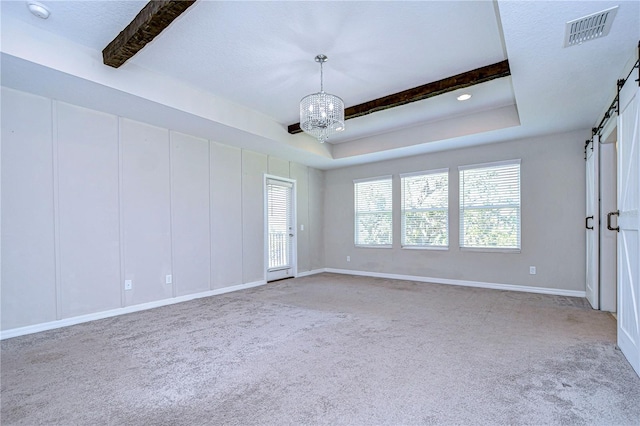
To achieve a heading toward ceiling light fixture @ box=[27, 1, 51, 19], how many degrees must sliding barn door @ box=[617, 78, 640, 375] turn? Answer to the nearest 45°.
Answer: approximately 45° to its left

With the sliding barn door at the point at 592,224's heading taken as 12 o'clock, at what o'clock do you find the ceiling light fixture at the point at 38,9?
The ceiling light fixture is roughly at 10 o'clock from the sliding barn door.

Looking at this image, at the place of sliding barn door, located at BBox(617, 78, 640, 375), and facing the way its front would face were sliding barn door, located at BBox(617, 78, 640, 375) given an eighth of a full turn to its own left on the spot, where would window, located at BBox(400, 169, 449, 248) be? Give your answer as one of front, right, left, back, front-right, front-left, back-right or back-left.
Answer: right

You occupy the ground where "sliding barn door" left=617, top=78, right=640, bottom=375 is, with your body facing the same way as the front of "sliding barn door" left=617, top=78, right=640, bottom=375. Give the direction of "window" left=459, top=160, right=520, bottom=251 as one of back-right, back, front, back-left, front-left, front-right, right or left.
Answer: front-right

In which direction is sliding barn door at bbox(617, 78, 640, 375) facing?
to the viewer's left

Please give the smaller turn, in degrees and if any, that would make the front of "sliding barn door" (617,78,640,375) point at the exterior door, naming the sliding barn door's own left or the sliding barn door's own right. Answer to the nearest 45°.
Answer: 0° — it already faces it

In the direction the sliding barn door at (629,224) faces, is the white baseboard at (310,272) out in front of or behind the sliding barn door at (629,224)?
in front

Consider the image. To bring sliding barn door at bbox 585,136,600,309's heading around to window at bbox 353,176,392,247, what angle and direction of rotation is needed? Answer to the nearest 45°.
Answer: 0° — it already faces it

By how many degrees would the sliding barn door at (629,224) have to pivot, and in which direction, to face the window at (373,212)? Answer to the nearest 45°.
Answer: approximately 45° to its right

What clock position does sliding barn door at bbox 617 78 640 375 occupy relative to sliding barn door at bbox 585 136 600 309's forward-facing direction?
sliding barn door at bbox 617 78 640 375 is roughly at 9 o'clock from sliding barn door at bbox 585 136 600 309.

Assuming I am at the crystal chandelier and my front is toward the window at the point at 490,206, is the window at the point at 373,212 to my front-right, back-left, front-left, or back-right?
front-left

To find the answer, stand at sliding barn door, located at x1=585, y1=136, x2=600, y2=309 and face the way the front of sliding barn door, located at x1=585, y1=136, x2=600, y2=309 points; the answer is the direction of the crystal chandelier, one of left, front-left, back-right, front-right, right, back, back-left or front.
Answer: front-left

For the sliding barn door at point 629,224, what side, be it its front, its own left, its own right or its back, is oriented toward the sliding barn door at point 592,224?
right

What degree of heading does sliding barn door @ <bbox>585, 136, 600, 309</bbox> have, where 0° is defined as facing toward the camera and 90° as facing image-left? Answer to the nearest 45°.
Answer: approximately 90°

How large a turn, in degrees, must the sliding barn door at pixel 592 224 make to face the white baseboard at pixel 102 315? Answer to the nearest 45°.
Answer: approximately 45° to its left

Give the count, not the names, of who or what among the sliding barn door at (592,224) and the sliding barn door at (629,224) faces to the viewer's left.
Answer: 2

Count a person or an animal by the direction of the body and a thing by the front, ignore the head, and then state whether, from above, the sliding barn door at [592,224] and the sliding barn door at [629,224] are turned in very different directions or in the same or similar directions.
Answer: same or similar directions

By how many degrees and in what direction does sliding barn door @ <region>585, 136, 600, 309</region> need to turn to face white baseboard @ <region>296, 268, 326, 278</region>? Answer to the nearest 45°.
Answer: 0° — it already faces it
